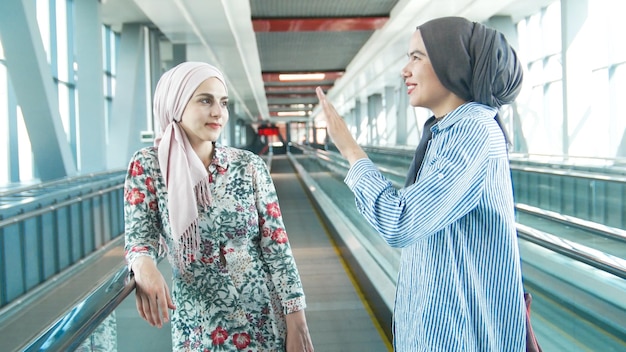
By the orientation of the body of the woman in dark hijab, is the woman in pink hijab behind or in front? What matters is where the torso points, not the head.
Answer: in front

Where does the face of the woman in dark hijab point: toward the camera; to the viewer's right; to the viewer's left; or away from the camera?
to the viewer's left

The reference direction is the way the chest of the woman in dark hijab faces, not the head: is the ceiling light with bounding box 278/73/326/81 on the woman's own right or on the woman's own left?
on the woman's own right

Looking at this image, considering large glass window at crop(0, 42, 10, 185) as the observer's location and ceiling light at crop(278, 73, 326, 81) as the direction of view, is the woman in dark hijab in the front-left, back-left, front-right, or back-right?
back-right

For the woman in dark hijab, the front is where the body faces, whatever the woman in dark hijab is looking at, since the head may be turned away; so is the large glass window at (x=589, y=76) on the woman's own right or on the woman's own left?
on the woman's own right

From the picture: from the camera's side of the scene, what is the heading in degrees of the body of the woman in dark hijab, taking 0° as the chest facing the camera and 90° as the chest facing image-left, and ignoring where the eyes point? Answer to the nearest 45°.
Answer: approximately 90°

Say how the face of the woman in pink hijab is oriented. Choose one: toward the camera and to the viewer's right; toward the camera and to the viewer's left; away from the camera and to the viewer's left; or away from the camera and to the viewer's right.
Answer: toward the camera and to the viewer's right
